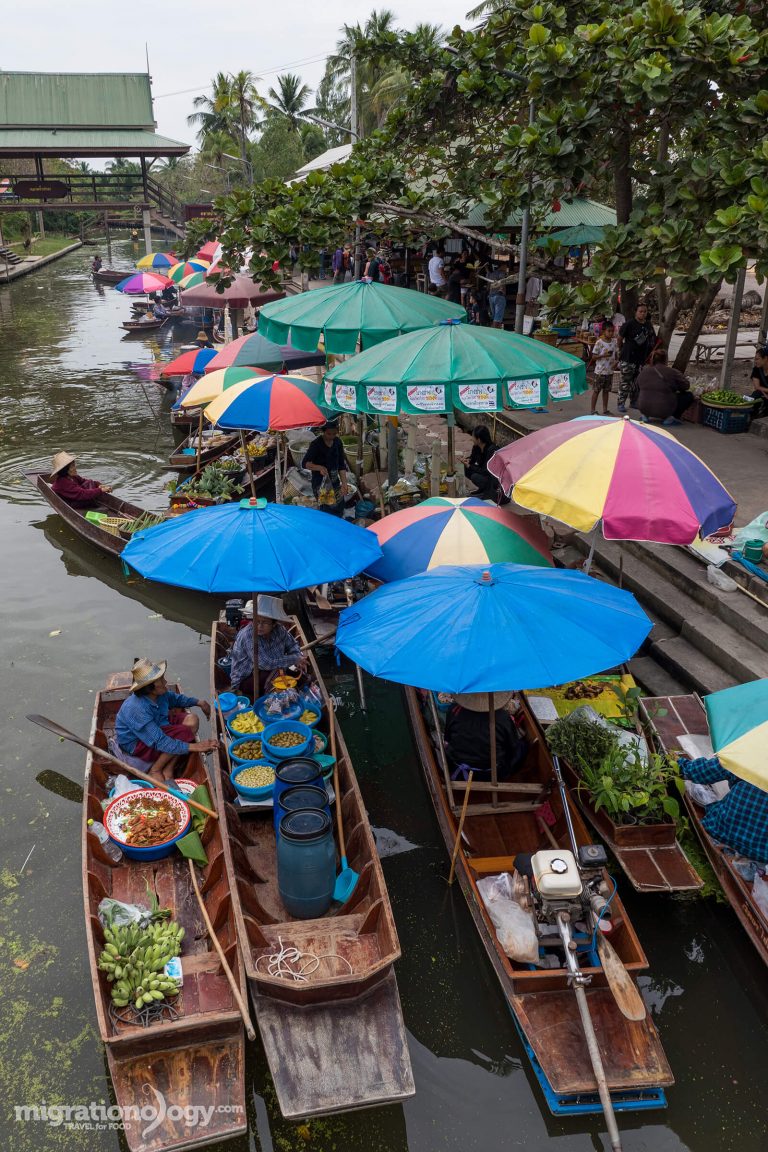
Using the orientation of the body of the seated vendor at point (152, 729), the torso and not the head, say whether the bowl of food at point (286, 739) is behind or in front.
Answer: in front

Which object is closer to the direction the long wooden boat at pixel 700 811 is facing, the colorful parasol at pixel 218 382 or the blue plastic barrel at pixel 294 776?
the colorful parasol

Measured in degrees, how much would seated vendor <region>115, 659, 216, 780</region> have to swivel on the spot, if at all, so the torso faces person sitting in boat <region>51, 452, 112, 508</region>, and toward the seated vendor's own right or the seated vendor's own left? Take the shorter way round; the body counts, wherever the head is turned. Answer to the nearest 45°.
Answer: approximately 90° to the seated vendor's own left

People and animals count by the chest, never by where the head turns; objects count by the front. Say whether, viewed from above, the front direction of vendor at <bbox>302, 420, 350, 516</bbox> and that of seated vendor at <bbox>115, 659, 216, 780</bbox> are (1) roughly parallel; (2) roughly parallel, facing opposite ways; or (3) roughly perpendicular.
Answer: roughly perpendicular

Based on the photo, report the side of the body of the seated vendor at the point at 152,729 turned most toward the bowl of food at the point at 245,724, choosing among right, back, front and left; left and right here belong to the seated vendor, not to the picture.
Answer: front

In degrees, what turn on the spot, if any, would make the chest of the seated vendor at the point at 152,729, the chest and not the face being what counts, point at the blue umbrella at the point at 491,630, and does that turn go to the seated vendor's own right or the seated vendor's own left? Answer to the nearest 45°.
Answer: approximately 45° to the seated vendor's own right

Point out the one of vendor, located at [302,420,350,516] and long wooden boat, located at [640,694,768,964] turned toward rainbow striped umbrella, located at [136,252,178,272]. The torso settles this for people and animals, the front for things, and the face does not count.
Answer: the long wooden boat

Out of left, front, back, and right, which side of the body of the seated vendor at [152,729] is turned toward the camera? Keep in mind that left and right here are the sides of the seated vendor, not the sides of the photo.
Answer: right

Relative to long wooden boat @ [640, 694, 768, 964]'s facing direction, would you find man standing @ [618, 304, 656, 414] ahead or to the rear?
ahead
